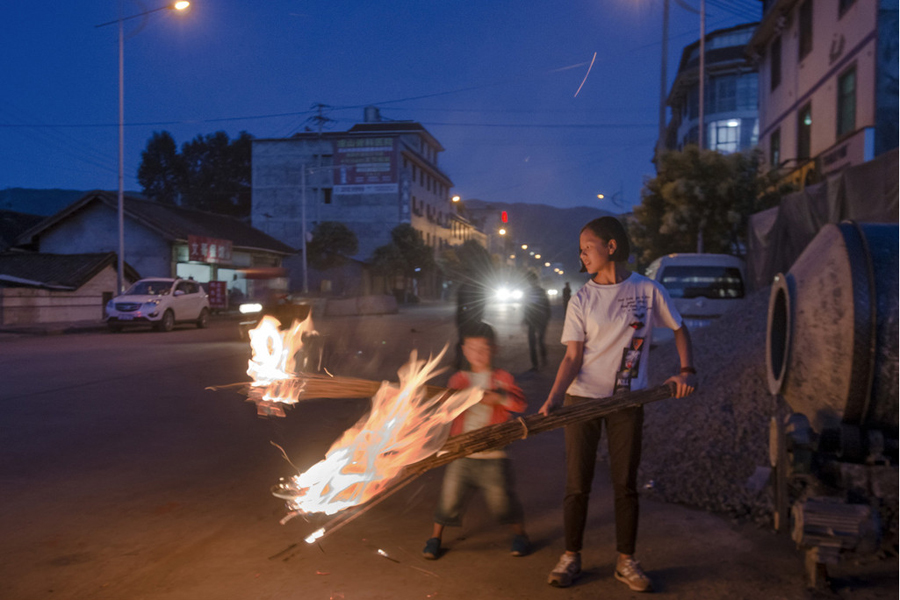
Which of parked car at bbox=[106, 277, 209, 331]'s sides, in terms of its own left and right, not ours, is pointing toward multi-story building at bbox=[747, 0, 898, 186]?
left

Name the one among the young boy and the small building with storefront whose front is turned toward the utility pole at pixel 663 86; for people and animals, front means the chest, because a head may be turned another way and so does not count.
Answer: the small building with storefront

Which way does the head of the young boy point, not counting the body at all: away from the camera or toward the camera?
toward the camera

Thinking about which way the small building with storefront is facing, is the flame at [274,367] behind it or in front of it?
in front

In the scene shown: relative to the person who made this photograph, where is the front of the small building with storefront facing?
facing the viewer and to the right of the viewer

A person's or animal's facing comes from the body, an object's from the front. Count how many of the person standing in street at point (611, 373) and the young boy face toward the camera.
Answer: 2

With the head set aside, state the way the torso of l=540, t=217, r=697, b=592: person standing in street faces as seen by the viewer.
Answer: toward the camera

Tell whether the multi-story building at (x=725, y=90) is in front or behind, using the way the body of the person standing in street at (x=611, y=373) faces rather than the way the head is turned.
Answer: behind

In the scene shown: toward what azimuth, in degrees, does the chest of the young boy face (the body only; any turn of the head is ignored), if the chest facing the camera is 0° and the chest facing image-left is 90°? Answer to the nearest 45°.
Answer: approximately 0°

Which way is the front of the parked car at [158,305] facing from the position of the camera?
facing the viewer and to the left of the viewer

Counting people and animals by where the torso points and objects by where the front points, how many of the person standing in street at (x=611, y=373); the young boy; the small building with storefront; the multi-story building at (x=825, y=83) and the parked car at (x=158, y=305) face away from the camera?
0

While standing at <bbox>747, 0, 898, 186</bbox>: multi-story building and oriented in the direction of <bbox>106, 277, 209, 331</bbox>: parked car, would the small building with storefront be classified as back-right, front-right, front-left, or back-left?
front-right

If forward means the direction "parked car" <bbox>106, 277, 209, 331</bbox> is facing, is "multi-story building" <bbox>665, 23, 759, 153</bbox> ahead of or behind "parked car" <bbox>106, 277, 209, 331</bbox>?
behind

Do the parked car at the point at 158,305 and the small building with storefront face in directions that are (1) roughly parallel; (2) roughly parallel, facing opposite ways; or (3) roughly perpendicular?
roughly perpendicular
